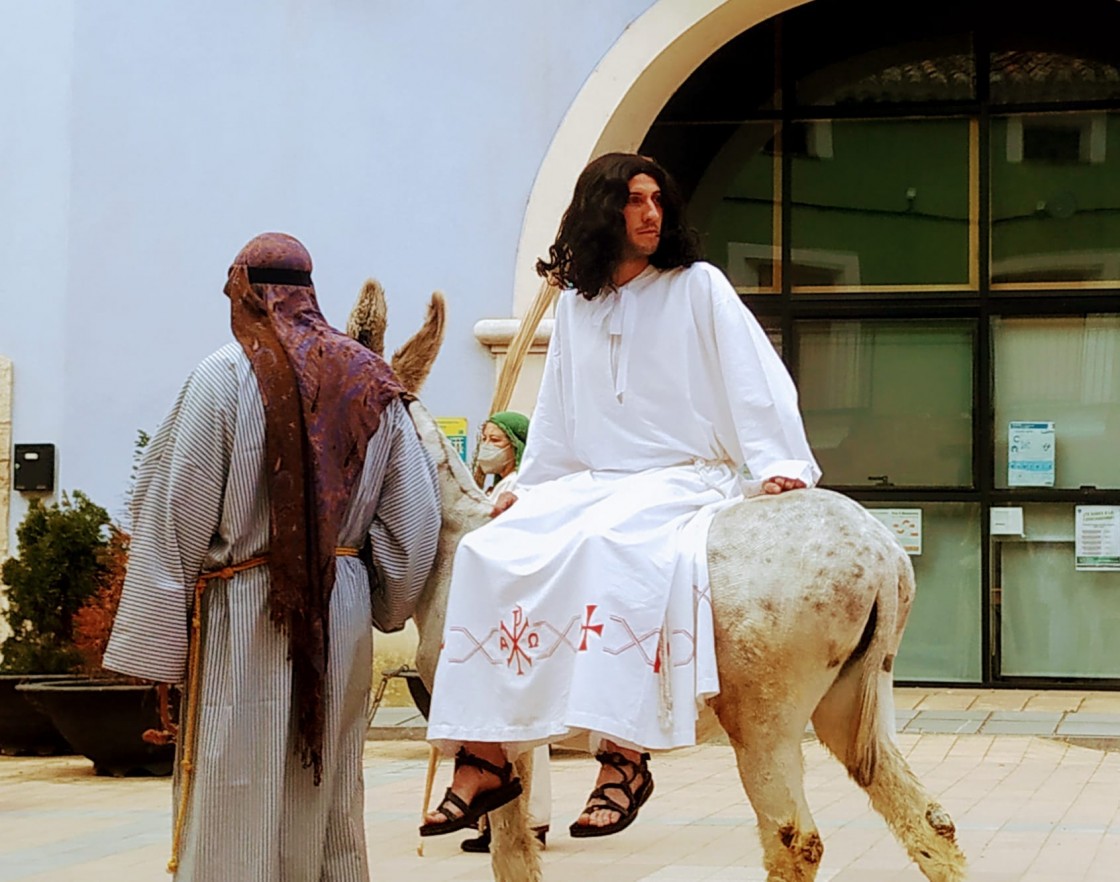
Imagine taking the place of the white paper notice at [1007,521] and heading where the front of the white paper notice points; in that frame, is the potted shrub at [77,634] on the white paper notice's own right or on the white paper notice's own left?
on the white paper notice's own right

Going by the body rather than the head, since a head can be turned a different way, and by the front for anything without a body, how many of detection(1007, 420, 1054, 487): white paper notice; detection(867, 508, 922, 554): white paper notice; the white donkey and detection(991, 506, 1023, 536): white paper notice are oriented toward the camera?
3

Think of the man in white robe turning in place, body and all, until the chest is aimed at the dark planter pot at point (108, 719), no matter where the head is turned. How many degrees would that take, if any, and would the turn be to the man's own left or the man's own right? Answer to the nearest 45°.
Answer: approximately 90° to the man's own right

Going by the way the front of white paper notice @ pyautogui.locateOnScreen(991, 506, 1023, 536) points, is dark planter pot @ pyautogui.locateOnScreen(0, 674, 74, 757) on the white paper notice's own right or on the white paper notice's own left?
on the white paper notice's own right

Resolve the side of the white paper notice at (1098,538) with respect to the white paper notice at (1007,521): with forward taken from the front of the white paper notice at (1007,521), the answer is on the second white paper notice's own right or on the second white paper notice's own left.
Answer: on the second white paper notice's own left

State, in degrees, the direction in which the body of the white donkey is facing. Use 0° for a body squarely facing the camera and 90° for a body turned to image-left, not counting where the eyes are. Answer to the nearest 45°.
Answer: approximately 135°

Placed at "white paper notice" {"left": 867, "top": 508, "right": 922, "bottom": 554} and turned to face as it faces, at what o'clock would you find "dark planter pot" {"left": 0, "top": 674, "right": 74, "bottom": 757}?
The dark planter pot is roughly at 2 o'clock from the white paper notice.

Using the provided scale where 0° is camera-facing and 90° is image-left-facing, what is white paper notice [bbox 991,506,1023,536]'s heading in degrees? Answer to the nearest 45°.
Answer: approximately 0°
